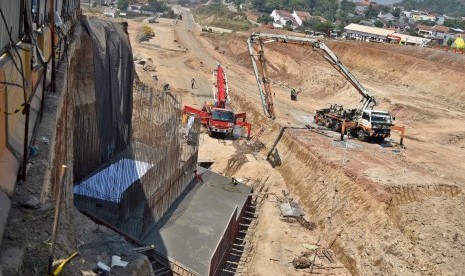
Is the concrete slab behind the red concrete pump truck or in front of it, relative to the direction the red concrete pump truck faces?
in front

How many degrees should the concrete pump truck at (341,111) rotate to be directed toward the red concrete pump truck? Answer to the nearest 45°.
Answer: approximately 135° to its right

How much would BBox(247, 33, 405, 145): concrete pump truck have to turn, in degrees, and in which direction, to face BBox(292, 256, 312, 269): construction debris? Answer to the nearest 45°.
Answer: approximately 45° to its right

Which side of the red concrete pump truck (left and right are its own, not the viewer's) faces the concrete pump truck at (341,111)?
left

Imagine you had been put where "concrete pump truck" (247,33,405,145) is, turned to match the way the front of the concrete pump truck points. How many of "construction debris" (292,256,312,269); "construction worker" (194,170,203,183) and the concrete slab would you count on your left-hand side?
0

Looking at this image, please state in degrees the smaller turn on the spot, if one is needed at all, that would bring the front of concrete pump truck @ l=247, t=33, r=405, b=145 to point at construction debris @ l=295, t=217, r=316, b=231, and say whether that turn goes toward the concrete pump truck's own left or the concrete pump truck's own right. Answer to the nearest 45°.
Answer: approximately 45° to the concrete pump truck's own right

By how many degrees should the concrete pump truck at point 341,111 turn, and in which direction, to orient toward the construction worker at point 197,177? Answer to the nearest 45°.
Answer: approximately 90° to its right

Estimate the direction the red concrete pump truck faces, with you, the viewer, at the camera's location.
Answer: facing the viewer

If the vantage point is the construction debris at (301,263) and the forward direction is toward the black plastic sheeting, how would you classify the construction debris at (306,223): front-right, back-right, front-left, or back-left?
front-right

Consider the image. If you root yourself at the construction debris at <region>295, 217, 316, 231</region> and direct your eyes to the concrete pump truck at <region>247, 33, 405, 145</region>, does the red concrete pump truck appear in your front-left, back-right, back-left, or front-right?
front-left

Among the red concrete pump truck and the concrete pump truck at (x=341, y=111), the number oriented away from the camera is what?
0

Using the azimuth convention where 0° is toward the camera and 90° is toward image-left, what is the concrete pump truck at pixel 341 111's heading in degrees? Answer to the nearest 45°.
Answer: approximately 315°

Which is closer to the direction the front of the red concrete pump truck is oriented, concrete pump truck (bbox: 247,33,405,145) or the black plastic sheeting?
the black plastic sheeting
